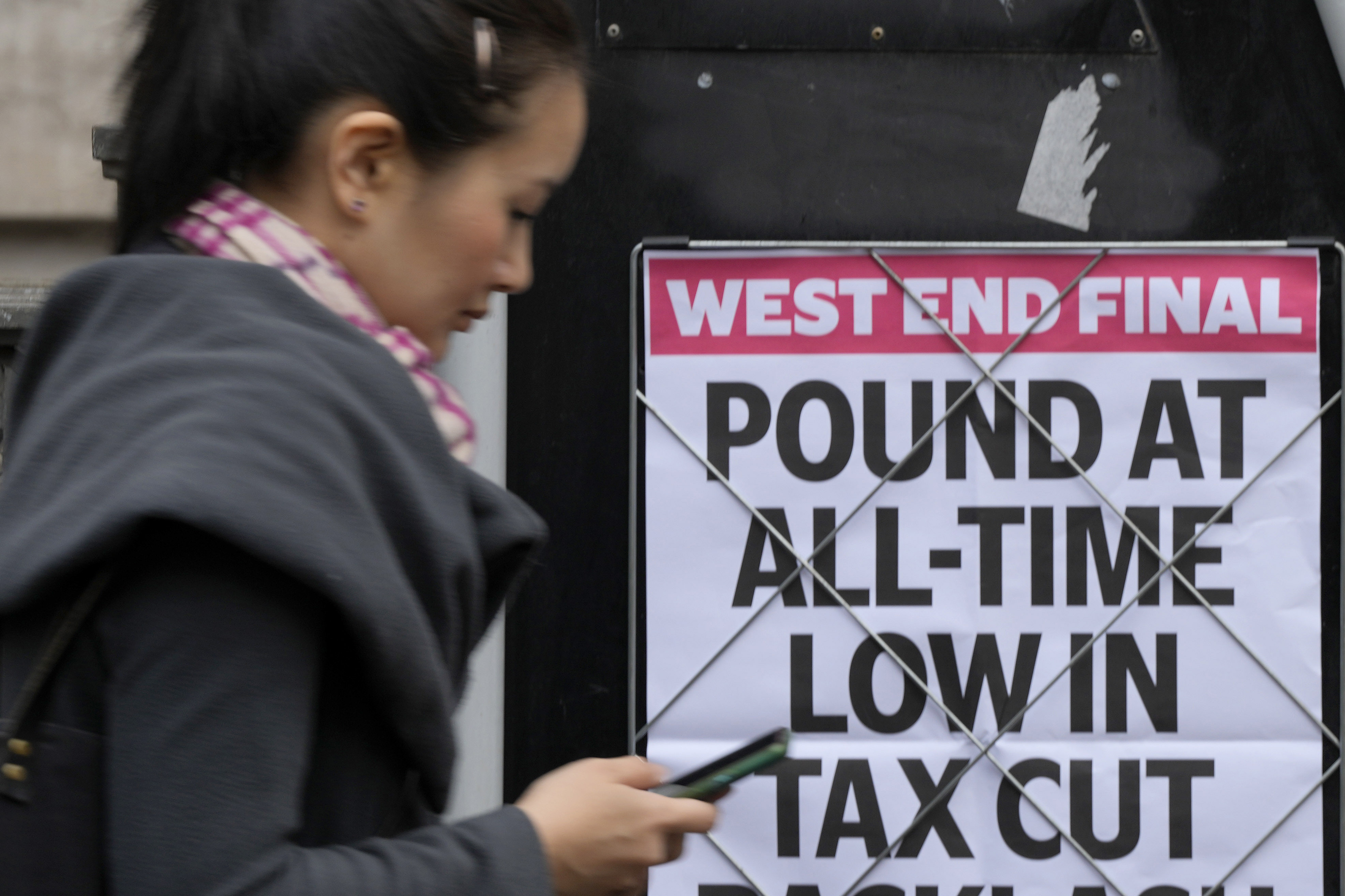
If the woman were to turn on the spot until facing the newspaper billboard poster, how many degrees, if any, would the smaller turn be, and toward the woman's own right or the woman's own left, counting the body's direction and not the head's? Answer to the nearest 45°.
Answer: approximately 45° to the woman's own left

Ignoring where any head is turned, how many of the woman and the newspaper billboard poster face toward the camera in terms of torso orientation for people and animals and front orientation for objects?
1

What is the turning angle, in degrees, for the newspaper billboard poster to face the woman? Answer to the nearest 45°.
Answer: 0° — it already faces them

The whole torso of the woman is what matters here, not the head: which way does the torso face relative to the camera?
to the viewer's right

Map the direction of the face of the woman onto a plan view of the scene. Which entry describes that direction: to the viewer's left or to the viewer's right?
to the viewer's right
